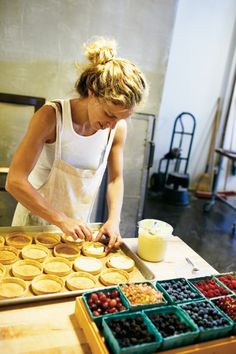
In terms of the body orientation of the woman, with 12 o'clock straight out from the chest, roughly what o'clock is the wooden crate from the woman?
The wooden crate is roughly at 1 o'clock from the woman.

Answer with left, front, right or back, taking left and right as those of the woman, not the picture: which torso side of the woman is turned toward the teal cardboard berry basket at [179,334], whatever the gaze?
front

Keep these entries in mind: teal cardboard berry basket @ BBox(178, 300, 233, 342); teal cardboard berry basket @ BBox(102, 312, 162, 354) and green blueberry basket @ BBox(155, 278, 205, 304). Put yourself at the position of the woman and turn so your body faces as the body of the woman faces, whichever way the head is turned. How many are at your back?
0

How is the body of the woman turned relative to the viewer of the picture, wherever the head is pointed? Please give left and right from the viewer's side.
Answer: facing the viewer and to the right of the viewer

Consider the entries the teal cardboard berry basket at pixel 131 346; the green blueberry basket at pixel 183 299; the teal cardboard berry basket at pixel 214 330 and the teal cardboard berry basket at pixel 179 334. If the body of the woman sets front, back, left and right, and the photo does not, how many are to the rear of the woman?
0

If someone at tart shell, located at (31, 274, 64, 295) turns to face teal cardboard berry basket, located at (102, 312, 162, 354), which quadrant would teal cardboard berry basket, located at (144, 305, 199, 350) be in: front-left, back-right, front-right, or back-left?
front-left
